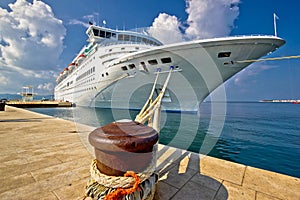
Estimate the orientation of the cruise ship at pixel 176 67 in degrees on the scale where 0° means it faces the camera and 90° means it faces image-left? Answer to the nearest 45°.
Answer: approximately 315°

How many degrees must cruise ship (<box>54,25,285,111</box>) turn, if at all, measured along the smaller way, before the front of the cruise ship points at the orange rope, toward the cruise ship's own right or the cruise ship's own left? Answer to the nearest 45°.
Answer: approximately 45° to the cruise ship's own right
